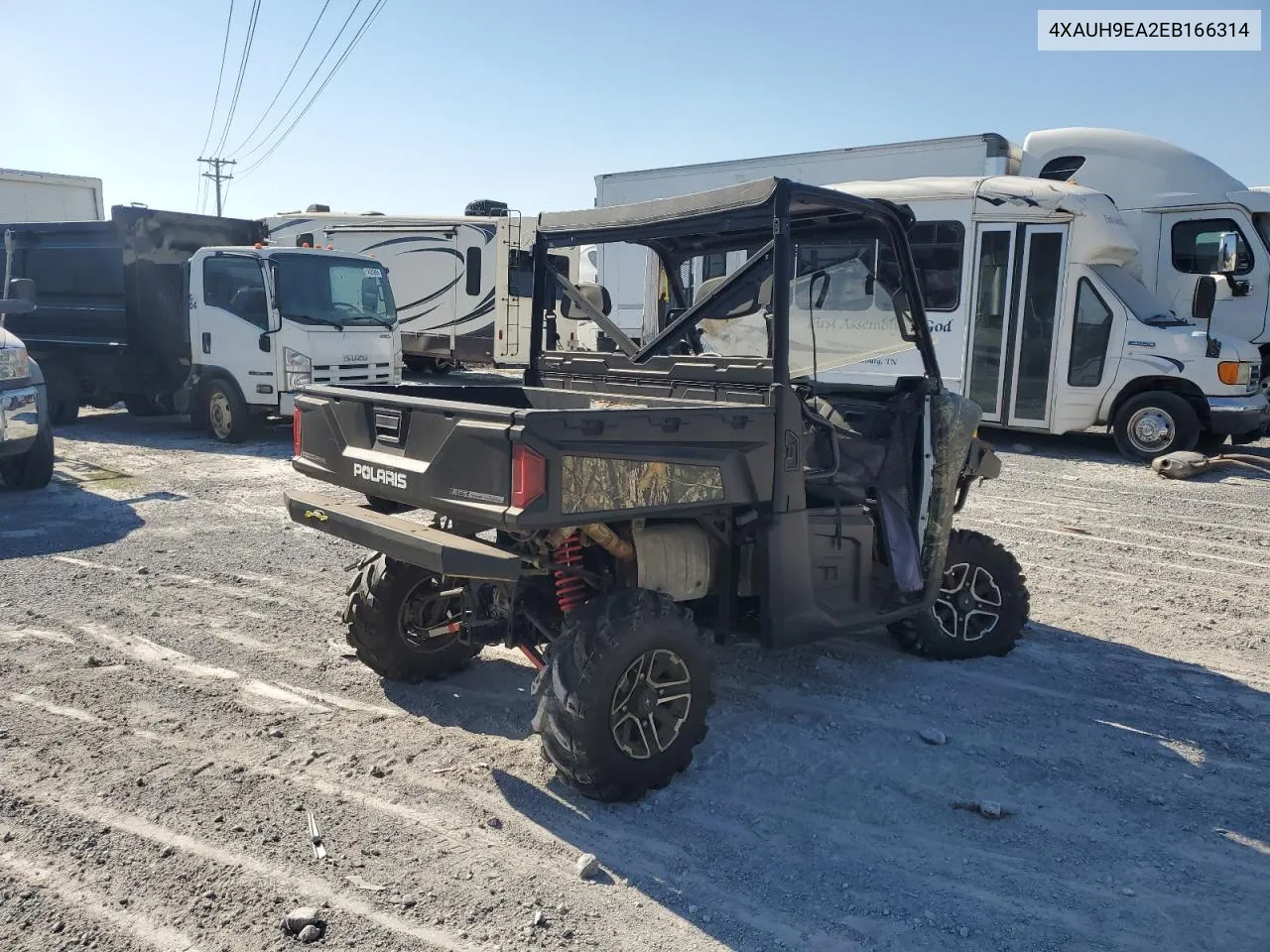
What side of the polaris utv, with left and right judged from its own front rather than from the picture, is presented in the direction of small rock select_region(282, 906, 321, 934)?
back

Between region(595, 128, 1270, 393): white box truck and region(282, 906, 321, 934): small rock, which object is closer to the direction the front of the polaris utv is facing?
the white box truck

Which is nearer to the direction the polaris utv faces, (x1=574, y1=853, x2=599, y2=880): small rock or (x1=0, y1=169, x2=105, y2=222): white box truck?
the white box truck

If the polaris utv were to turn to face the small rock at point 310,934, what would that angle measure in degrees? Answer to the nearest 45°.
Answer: approximately 180°

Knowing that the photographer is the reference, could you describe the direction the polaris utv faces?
facing away from the viewer and to the right of the viewer

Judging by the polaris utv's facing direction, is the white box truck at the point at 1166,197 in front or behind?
in front

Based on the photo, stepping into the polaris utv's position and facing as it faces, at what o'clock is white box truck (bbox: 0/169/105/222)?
The white box truck is roughly at 9 o'clock from the polaris utv.

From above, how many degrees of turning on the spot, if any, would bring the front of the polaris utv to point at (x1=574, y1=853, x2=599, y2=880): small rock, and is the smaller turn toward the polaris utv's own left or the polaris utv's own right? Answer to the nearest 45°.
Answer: approximately 135° to the polaris utv's own right
